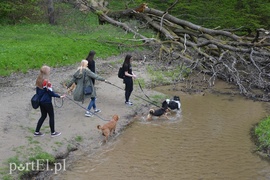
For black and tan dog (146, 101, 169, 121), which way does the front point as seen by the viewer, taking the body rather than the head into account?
to the viewer's right

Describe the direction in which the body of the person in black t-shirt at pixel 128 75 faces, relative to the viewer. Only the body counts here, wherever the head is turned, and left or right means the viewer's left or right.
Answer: facing to the right of the viewer

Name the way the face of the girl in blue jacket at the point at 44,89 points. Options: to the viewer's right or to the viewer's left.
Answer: to the viewer's right

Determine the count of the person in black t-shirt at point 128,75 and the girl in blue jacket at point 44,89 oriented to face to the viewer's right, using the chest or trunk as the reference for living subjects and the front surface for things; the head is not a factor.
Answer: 2

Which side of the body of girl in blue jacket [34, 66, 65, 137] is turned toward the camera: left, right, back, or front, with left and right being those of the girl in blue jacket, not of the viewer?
right

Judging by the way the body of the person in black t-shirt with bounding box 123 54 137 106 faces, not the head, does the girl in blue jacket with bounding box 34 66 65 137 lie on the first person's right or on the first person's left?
on the first person's right

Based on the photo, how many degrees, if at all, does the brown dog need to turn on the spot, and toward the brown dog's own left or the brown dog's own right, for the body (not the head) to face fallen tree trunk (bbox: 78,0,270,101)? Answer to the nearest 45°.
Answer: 0° — it already faces it

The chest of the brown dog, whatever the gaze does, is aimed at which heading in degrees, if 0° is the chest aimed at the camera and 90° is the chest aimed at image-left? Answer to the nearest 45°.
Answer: approximately 225°
